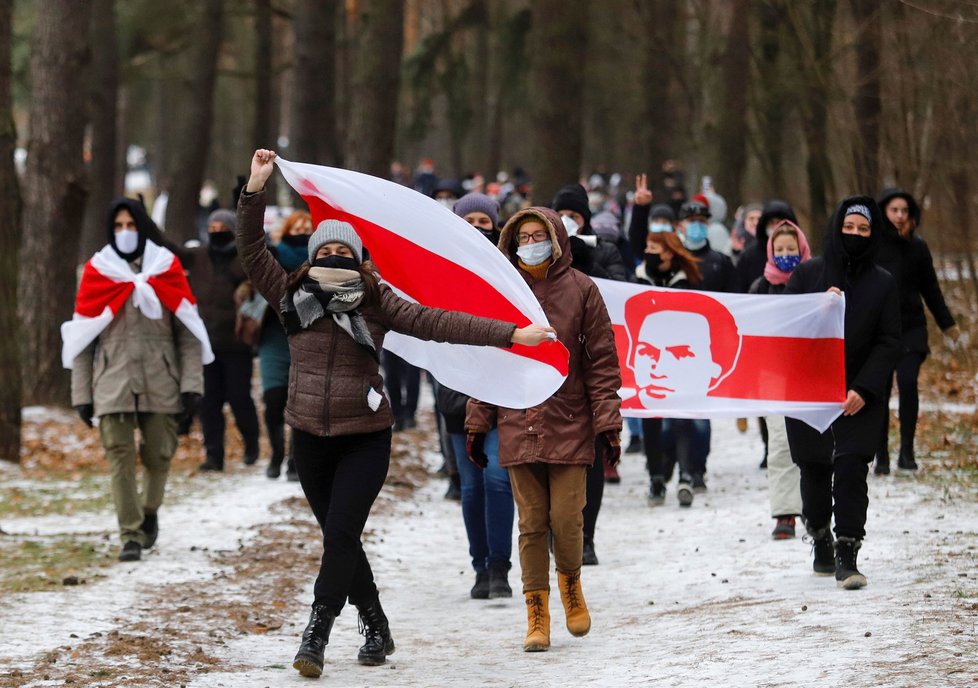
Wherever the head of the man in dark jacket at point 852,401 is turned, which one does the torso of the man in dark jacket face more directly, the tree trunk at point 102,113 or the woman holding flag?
the woman holding flag

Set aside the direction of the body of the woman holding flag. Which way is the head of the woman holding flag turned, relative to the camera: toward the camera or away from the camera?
toward the camera

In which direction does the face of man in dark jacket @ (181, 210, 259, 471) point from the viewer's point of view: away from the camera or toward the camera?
toward the camera

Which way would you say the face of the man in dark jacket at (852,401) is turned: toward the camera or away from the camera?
toward the camera

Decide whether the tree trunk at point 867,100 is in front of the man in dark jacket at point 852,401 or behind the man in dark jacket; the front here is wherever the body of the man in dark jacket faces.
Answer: behind

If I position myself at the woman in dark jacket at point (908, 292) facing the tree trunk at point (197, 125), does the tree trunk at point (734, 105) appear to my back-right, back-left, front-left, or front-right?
front-right

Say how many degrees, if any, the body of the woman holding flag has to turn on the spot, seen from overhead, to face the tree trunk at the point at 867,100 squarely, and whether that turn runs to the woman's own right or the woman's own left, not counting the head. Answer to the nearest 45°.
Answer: approximately 135° to the woman's own left

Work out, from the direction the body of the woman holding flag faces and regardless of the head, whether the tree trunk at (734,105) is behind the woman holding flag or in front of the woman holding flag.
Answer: behind

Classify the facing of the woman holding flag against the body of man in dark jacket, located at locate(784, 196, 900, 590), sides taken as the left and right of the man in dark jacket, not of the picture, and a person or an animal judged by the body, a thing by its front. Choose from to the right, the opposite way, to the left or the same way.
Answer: the same way

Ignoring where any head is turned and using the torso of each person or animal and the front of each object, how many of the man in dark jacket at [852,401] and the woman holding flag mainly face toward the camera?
2

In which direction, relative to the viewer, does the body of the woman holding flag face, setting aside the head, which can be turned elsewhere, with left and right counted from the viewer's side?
facing the viewer

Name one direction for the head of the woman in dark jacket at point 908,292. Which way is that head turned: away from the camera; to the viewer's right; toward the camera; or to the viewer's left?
toward the camera

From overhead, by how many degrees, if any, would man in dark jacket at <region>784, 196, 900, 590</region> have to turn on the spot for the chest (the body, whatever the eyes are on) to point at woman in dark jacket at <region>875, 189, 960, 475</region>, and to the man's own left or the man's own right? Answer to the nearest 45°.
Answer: approximately 180°
